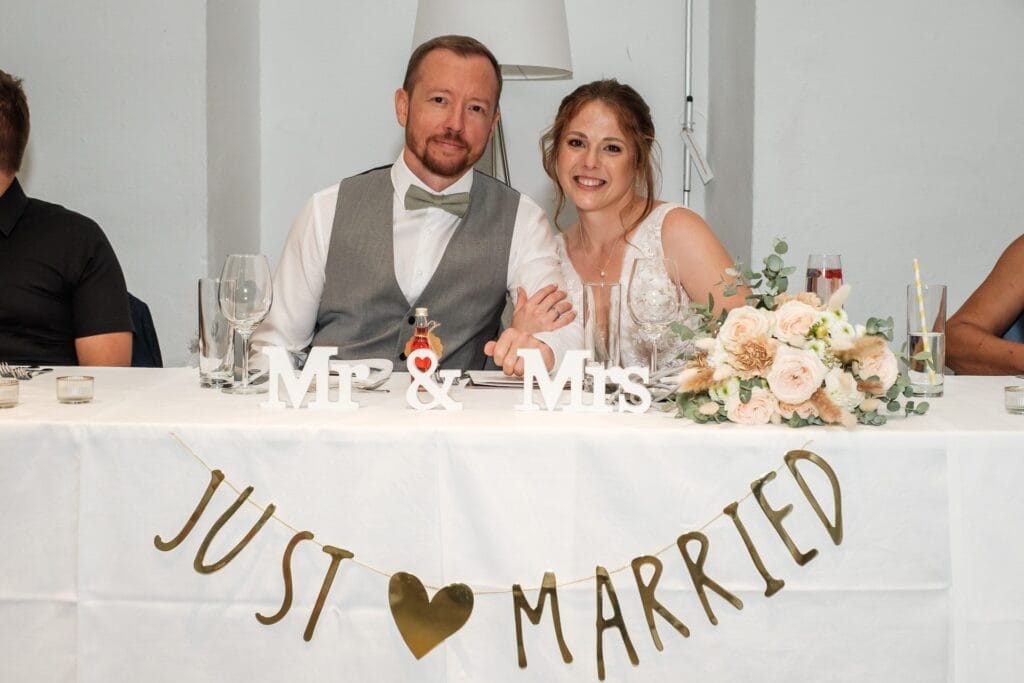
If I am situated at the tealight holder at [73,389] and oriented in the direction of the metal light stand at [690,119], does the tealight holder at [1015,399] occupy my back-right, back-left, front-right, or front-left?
front-right

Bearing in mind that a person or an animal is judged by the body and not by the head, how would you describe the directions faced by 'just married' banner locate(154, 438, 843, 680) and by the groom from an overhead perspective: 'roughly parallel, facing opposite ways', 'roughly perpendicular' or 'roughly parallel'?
roughly parallel

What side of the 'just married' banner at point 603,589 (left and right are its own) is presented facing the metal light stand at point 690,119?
back

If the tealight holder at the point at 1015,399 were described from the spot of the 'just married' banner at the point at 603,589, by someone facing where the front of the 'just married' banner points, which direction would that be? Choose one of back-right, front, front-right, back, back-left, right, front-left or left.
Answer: left

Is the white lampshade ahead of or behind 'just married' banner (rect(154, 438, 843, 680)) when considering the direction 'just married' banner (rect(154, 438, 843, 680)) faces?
behind

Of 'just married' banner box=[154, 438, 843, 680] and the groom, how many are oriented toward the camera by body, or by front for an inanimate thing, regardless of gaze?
2

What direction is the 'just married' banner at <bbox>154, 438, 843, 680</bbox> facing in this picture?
toward the camera

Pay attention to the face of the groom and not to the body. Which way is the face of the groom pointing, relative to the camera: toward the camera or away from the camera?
toward the camera

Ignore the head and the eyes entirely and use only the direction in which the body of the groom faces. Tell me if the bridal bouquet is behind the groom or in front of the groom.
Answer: in front

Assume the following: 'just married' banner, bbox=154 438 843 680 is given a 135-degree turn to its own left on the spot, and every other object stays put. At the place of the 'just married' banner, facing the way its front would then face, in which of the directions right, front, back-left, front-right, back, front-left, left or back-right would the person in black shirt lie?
left

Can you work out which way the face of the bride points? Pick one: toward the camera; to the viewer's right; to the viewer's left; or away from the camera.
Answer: toward the camera

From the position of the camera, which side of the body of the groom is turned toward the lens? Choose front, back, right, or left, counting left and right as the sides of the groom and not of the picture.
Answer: front

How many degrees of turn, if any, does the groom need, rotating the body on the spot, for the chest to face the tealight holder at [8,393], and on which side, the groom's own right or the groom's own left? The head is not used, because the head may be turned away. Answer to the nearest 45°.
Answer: approximately 45° to the groom's own right

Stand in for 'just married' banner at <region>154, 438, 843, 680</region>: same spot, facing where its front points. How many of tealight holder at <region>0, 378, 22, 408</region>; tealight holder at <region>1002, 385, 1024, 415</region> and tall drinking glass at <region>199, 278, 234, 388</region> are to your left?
1

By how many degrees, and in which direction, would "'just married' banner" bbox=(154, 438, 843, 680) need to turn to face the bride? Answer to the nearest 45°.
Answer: approximately 180°

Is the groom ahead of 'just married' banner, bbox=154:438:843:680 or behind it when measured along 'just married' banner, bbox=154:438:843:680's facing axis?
behind

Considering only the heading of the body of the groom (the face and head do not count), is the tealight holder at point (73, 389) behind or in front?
in front
